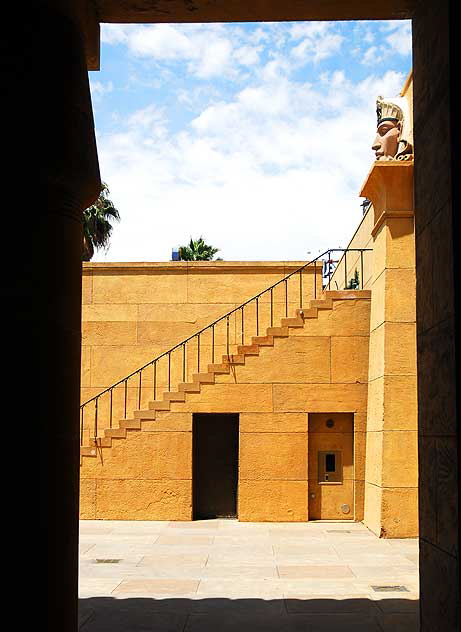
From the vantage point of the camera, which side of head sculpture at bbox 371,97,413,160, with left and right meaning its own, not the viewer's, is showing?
left

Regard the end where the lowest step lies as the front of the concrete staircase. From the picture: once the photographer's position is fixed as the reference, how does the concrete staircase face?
facing to the left of the viewer

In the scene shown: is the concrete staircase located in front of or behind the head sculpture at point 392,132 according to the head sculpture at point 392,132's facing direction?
in front

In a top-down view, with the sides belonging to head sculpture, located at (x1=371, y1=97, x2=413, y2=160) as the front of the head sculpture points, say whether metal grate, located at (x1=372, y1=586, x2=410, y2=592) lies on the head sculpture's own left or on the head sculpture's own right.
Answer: on the head sculpture's own left

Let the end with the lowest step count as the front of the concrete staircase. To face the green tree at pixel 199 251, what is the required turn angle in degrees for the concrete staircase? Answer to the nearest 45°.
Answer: approximately 90° to its right

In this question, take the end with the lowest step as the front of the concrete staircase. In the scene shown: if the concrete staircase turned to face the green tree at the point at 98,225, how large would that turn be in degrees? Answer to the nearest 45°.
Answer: approximately 90° to its right

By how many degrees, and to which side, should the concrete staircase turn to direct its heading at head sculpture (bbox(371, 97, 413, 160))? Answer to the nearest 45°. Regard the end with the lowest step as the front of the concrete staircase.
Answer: approximately 135° to its left
